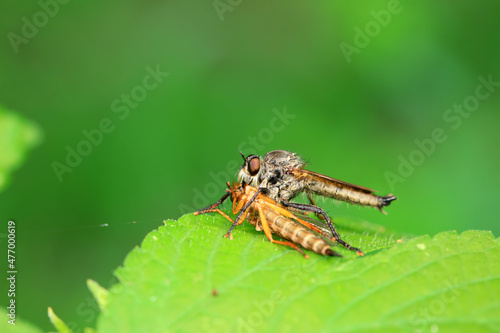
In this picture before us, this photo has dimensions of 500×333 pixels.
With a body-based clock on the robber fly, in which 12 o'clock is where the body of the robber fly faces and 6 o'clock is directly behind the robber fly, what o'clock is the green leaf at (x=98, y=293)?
The green leaf is roughly at 11 o'clock from the robber fly.

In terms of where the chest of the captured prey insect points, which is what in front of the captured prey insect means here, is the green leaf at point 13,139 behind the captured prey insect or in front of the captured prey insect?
in front

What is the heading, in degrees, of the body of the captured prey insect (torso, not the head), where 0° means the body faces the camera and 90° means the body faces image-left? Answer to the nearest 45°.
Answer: approximately 90°

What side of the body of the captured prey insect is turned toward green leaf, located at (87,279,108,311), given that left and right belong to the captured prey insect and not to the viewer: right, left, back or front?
front

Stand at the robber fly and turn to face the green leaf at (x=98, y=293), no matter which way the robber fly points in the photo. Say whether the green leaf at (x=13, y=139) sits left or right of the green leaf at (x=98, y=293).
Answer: right

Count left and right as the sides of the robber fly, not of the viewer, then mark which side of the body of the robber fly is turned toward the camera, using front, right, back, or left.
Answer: left
